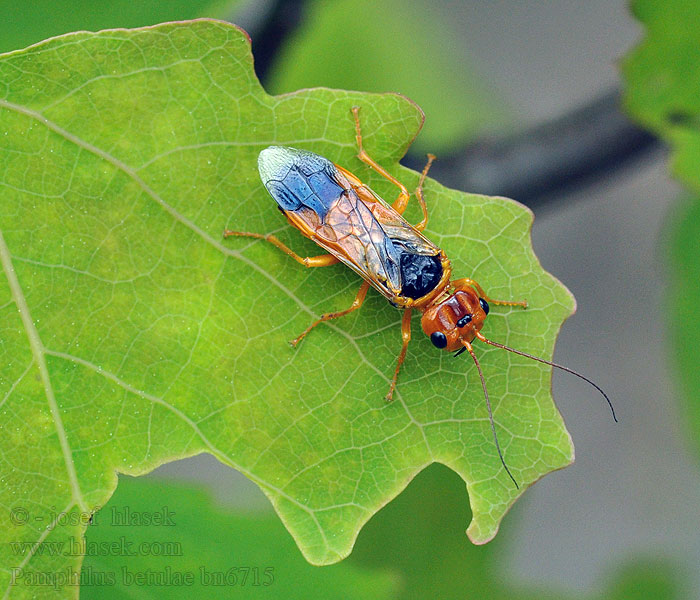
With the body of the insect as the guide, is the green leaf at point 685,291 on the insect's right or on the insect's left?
on the insect's left

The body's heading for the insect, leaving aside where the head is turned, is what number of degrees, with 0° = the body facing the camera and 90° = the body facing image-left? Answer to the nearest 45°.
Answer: approximately 315°

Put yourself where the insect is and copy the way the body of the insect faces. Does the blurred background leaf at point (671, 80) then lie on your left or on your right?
on your left

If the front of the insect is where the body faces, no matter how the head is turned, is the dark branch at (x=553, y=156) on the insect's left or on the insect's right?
on the insect's left

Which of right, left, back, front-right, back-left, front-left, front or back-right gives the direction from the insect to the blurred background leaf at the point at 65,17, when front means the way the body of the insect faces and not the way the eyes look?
back-right

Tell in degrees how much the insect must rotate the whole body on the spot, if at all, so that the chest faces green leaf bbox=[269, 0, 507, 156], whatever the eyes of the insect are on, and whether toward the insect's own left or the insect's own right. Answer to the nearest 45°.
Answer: approximately 135° to the insect's own left
